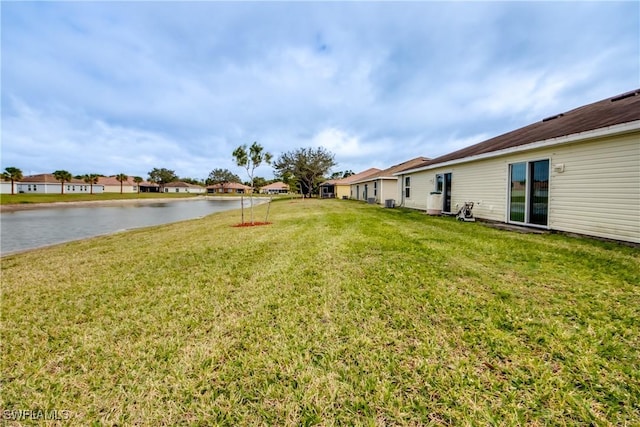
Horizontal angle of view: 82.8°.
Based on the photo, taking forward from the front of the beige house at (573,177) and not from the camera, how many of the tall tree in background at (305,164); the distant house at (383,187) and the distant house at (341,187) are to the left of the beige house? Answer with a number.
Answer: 3

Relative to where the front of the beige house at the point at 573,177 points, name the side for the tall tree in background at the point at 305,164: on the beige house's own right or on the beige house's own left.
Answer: on the beige house's own left

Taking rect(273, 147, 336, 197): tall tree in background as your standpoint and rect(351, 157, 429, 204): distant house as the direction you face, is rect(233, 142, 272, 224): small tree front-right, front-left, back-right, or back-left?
front-right

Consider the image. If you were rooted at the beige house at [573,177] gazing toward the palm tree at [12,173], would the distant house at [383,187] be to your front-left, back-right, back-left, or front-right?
front-right

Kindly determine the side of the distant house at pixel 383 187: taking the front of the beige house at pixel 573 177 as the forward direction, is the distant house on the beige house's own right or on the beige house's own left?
on the beige house's own left

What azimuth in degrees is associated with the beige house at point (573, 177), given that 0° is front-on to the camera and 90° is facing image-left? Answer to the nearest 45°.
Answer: approximately 225°

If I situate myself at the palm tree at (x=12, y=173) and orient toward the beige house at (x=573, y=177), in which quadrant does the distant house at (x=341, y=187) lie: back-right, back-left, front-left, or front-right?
front-left

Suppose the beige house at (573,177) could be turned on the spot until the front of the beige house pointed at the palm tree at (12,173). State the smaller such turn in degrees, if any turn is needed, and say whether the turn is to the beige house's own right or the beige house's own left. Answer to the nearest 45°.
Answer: approximately 135° to the beige house's own left

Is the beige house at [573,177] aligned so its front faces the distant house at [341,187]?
no
